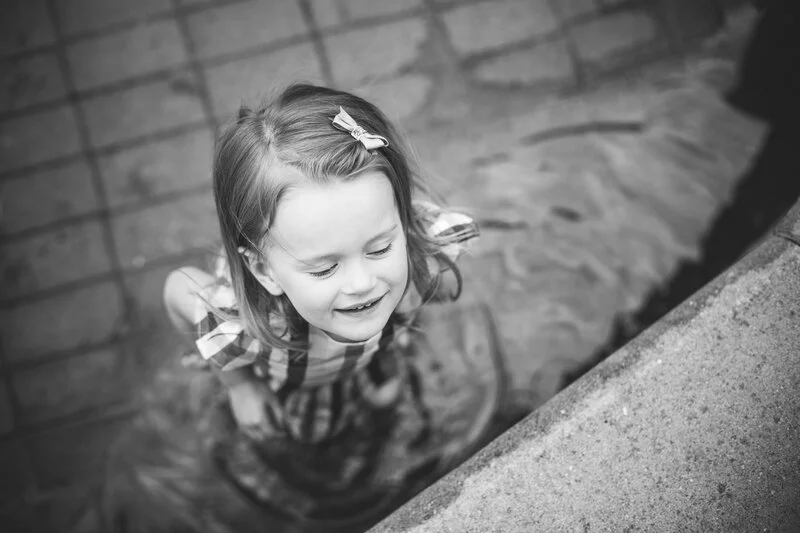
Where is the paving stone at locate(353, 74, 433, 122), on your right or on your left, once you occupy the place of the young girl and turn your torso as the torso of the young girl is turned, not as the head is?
on your left

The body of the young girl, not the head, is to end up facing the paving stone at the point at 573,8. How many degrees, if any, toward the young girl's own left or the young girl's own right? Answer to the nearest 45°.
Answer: approximately 90° to the young girl's own left

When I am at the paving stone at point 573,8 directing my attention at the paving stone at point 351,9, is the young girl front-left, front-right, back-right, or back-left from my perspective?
front-left

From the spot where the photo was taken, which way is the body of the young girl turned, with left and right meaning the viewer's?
facing the viewer and to the right of the viewer

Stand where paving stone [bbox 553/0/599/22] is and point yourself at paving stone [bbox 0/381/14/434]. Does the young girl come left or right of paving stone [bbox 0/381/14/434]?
left

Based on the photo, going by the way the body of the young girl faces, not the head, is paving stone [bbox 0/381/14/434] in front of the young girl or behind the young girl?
behind

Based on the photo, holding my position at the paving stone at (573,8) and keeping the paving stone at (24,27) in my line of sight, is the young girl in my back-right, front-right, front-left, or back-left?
front-left

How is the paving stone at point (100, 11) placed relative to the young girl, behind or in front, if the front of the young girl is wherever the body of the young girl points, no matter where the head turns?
behind

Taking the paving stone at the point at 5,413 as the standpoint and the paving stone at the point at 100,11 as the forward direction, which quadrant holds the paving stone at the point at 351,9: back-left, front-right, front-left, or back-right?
front-right

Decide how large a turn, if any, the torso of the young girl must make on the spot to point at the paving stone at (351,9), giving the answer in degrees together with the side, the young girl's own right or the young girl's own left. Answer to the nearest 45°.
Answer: approximately 135° to the young girl's own left
